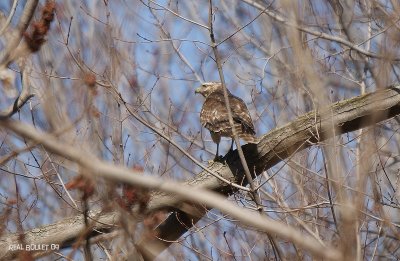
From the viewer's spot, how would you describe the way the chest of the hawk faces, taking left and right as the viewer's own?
facing to the left of the viewer
